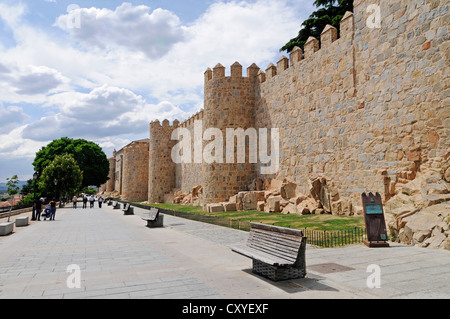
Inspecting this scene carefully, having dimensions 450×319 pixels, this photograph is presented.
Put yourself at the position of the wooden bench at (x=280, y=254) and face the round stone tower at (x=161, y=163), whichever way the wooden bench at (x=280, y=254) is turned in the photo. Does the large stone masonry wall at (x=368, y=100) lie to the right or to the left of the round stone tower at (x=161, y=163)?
right

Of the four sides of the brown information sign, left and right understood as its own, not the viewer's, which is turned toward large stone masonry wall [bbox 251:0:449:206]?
back

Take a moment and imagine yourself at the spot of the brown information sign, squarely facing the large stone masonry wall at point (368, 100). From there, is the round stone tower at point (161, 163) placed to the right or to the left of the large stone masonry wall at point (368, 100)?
left

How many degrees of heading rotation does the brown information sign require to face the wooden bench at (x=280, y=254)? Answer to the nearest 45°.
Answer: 0° — it already faces it

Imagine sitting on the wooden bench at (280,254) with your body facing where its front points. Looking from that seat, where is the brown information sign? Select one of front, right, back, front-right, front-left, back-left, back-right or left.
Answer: back

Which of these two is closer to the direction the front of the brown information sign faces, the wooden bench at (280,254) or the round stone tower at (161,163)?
the wooden bench

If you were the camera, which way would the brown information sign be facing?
facing the viewer

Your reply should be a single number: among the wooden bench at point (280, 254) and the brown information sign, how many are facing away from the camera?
0

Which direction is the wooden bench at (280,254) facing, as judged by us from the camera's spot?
facing the viewer and to the left of the viewer
